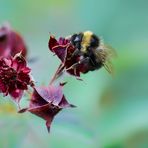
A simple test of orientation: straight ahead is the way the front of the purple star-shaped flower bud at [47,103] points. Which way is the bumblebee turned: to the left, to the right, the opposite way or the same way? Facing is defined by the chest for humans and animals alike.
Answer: to the right

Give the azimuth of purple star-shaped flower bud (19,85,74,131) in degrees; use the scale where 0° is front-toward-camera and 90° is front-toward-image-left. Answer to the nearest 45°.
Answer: approximately 0°

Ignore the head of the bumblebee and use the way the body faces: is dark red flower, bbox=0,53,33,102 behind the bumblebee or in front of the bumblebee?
in front

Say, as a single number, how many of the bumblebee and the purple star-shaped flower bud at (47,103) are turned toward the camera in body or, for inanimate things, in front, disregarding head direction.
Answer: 1

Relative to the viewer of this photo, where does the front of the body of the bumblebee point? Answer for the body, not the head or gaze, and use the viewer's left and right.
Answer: facing to the left of the viewer
